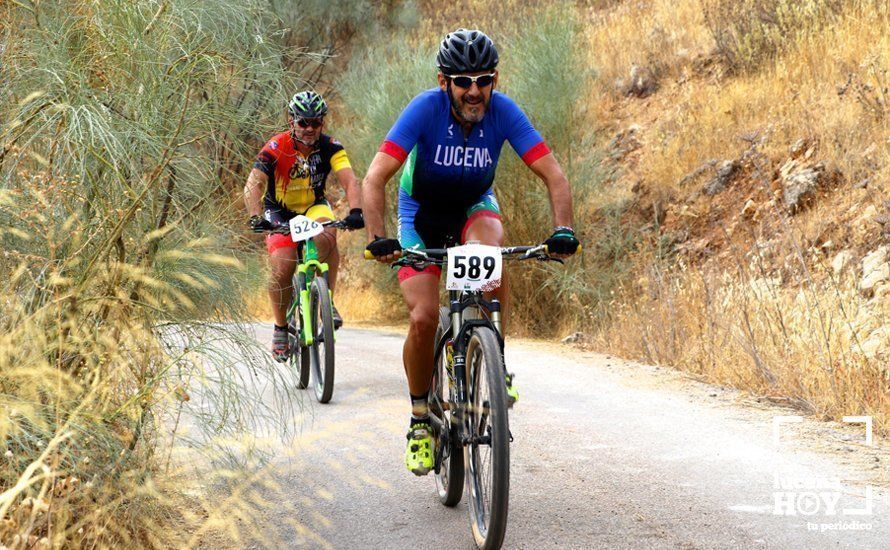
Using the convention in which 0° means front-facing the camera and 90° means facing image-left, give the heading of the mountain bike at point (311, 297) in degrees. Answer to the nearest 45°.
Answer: approximately 0°

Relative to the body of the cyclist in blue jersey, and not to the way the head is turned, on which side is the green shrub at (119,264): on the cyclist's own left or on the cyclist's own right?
on the cyclist's own right

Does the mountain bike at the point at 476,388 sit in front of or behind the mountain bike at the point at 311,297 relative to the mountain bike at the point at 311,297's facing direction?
in front

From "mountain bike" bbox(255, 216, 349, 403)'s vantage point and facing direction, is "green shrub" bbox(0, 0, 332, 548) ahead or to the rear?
ahead

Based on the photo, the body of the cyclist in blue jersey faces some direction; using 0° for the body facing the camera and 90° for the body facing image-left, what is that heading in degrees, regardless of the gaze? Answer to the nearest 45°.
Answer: approximately 0°

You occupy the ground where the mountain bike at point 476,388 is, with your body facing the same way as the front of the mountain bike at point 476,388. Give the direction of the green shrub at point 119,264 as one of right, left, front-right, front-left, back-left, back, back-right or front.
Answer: right

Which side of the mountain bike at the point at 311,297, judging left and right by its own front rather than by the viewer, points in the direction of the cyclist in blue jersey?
front
